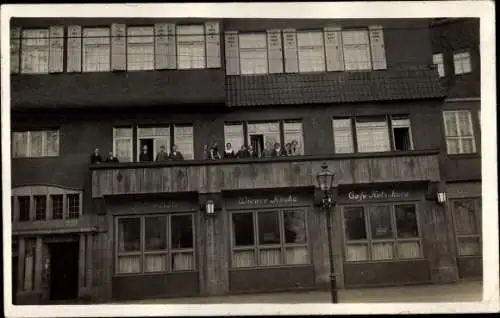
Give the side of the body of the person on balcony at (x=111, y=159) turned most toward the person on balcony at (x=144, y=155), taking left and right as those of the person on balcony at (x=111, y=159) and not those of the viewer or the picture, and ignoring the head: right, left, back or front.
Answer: left

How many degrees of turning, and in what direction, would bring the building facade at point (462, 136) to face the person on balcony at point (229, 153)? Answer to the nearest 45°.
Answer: approximately 45° to its right

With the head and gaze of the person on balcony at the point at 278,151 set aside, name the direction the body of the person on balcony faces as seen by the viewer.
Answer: toward the camera

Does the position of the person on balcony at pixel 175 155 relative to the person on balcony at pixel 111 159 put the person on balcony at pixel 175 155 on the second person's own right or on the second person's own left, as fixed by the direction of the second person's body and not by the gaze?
on the second person's own left

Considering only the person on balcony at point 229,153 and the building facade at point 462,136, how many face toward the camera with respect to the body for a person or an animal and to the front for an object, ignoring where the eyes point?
2

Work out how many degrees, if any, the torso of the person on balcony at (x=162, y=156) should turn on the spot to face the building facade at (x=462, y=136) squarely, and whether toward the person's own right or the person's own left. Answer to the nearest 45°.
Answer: approximately 90° to the person's own left

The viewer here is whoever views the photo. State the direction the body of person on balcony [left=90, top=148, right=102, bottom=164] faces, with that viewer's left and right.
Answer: facing the viewer

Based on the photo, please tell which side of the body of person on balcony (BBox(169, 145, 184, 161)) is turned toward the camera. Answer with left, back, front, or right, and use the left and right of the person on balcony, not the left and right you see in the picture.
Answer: front

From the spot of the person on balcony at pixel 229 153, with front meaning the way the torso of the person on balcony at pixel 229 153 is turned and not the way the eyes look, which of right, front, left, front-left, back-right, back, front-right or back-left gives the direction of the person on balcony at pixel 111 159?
right
